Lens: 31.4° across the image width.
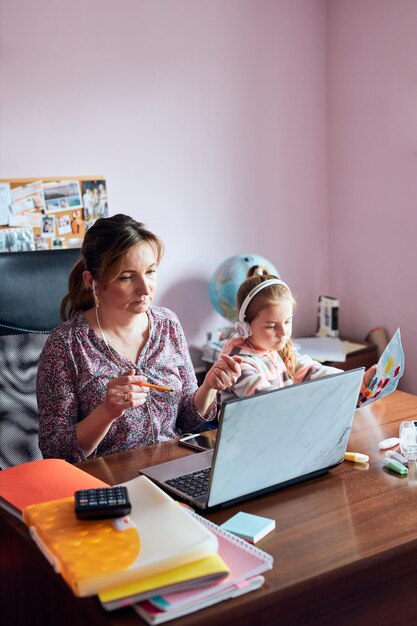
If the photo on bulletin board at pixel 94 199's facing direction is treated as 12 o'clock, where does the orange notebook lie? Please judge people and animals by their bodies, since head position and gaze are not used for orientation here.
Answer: The orange notebook is roughly at 12 o'clock from the photo on bulletin board.

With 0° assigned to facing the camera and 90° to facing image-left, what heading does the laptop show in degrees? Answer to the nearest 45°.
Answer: approximately 135°

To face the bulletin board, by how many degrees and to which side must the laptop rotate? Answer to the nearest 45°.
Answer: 0° — it already faces it

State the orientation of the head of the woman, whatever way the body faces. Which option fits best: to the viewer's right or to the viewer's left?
to the viewer's right

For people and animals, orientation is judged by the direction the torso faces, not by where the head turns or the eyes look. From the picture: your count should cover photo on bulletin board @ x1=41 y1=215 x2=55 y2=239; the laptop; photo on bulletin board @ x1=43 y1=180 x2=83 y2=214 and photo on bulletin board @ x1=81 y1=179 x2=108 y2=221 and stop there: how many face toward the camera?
3
